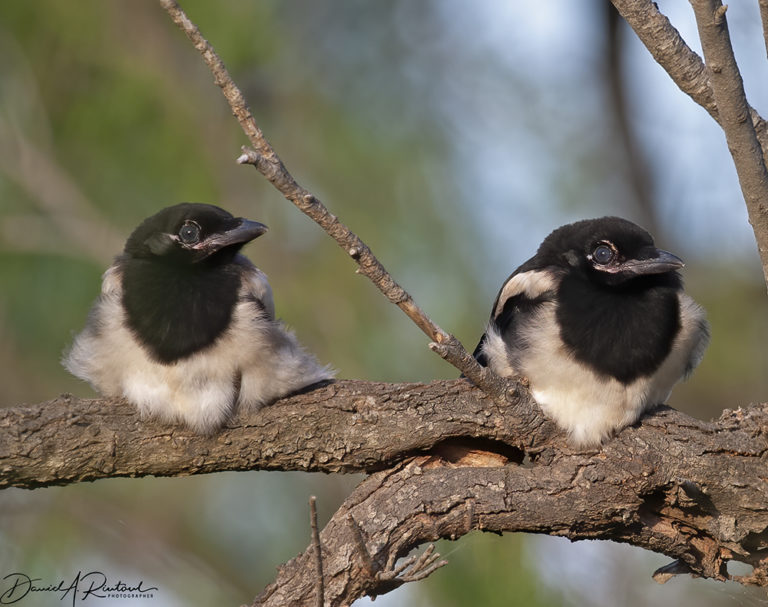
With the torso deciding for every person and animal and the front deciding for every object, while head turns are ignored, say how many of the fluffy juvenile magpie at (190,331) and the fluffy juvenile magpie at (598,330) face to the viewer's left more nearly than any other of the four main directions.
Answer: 0

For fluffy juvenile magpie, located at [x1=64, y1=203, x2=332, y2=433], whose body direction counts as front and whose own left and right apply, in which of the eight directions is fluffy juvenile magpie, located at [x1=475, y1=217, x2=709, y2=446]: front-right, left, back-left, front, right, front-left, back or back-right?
left

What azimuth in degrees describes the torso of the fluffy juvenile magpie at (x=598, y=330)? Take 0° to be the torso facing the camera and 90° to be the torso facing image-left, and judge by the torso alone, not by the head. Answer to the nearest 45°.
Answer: approximately 315°

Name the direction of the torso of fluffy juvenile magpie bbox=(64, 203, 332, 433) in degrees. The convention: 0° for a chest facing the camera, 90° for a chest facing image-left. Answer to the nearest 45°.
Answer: approximately 0°

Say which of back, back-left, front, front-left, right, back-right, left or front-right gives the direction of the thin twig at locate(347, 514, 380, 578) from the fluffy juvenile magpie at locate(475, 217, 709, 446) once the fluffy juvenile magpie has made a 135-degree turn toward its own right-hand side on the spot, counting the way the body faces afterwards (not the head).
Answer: front-left

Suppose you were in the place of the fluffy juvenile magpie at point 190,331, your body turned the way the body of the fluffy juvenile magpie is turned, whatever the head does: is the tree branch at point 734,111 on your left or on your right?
on your left
